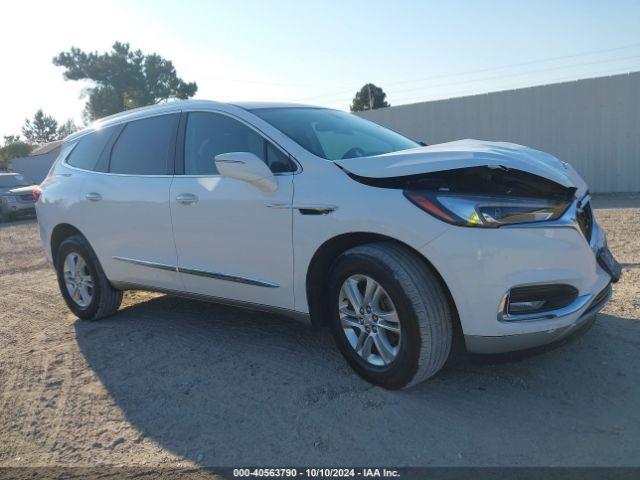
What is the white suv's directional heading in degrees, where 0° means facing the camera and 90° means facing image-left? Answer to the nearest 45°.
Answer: approximately 315°

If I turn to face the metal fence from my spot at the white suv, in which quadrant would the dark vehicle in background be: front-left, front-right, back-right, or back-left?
front-left

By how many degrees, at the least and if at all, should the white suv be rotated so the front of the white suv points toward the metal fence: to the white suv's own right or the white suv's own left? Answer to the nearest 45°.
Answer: approximately 90° to the white suv's own left

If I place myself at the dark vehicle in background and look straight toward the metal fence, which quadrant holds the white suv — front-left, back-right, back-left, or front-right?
front-right

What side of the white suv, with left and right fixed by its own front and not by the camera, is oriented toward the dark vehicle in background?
back
